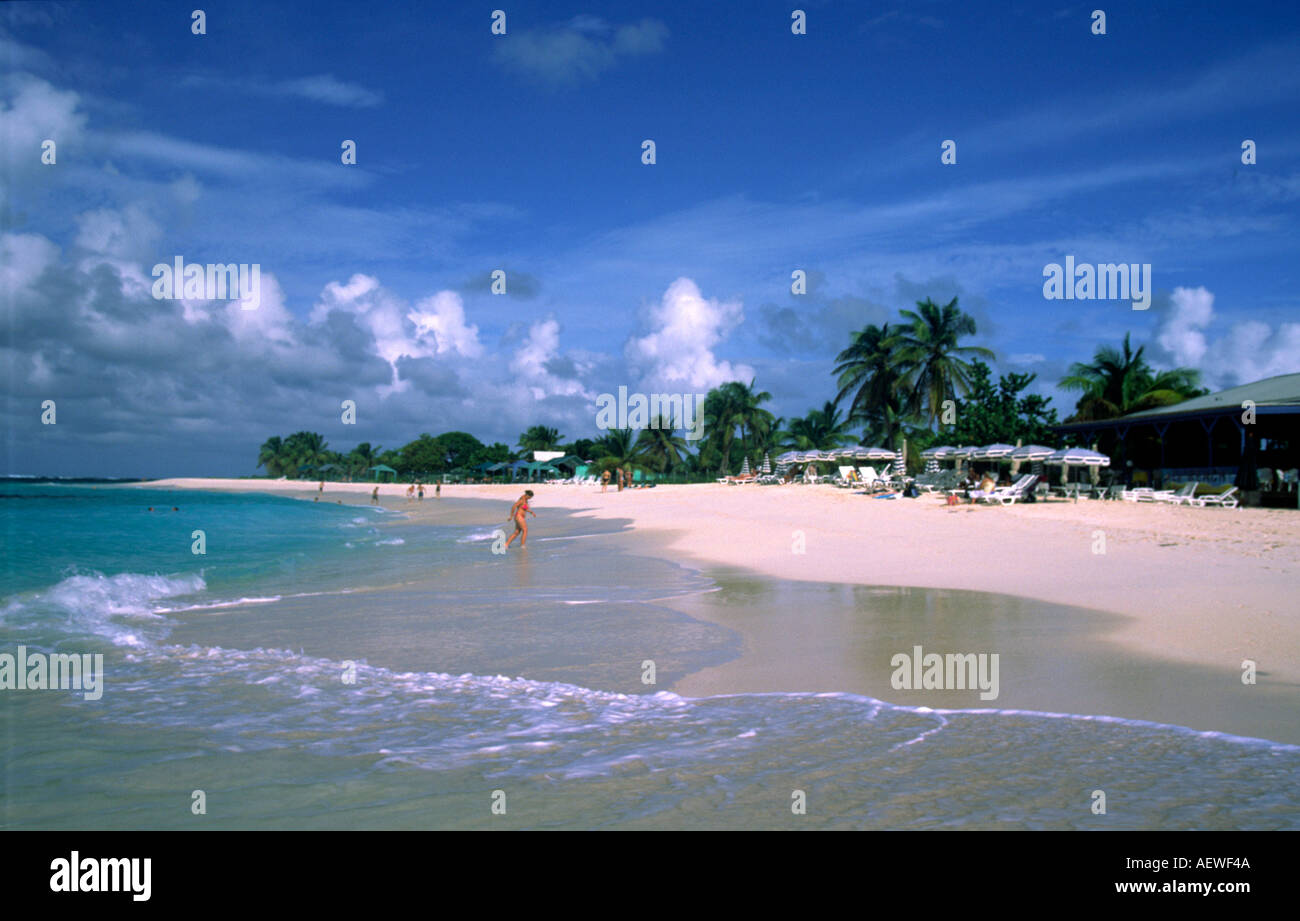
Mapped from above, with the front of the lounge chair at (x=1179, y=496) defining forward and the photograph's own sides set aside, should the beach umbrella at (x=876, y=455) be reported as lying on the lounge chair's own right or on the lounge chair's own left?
on the lounge chair's own right

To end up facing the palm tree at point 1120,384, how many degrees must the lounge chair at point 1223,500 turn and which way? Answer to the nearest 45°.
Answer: approximately 90° to its right

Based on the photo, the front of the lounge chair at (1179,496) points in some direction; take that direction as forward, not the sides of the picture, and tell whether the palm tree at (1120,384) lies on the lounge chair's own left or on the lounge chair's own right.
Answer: on the lounge chair's own right

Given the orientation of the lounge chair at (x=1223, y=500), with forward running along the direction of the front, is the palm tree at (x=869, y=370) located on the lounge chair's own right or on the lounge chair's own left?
on the lounge chair's own right

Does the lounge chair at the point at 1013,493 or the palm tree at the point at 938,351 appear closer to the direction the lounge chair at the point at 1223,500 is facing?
the lounge chair

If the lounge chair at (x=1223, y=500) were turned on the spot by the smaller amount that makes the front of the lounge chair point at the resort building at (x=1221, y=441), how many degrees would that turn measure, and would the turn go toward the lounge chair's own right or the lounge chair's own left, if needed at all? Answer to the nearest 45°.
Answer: approximately 90° to the lounge chair's own right

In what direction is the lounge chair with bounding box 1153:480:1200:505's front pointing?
to the viewer's left

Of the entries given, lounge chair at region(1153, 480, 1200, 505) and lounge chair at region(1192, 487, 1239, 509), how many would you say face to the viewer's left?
2

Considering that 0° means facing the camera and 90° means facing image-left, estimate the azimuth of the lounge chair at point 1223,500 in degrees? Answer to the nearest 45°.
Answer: approximately 90°
